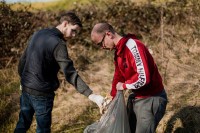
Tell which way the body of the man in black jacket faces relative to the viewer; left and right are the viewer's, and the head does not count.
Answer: facing away from the viewer and to the right of the viewer

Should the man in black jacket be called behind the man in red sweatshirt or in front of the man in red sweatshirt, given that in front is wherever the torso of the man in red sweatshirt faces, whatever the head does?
in front

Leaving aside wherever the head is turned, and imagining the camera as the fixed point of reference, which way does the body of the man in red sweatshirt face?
to the viewer's left

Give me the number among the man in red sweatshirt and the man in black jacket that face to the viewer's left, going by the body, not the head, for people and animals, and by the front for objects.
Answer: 1

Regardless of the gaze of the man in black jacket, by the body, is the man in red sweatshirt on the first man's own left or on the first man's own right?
on the first man's own right
